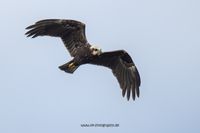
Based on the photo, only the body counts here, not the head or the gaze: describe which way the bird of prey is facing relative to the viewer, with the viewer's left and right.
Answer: facing the viewer and to the right of the viewer
